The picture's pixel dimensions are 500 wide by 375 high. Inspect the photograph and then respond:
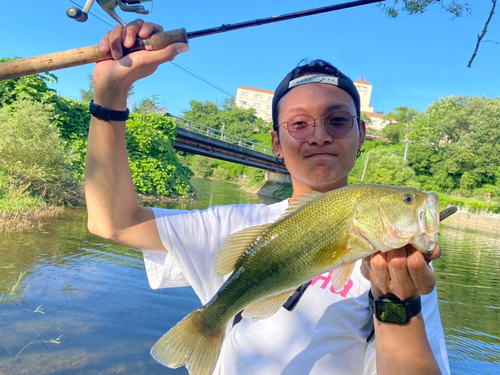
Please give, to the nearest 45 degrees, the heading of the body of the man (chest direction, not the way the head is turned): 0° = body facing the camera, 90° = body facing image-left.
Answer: approximately 0°

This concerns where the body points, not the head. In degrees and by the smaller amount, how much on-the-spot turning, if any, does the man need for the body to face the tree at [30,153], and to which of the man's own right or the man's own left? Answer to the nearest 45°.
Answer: approximately 135° to the man's own right
